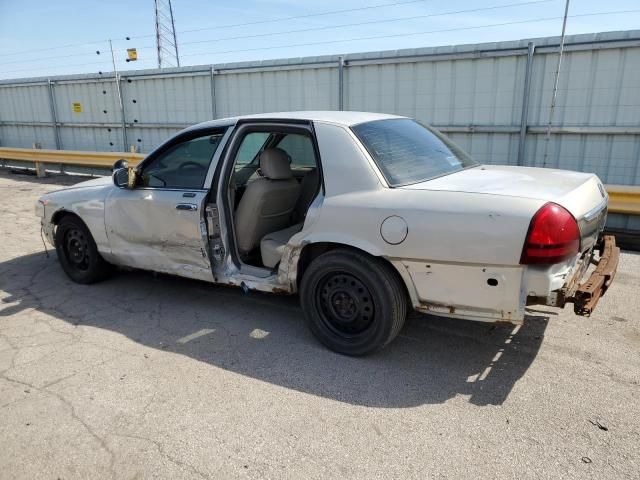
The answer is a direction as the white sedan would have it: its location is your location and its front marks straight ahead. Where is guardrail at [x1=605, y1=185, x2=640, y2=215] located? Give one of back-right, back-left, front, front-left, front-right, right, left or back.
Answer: right

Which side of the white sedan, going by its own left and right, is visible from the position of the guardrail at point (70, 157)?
front

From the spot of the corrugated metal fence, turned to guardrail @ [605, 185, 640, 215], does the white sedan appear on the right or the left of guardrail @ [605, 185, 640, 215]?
right

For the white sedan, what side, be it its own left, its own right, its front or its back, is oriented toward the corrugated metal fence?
right

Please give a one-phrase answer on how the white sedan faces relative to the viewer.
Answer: facing away from the viewer and to the left of the viewer
